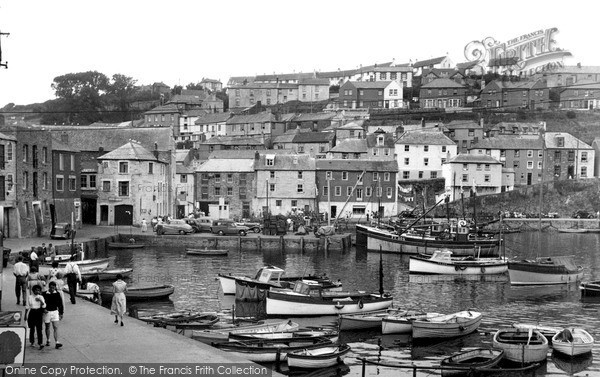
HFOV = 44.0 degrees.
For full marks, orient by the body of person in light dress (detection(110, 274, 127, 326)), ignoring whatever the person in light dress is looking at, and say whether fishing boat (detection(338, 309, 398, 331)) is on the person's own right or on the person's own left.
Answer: on the person's own right

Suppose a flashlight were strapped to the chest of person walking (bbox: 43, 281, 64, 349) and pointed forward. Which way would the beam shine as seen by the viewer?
toward the camera

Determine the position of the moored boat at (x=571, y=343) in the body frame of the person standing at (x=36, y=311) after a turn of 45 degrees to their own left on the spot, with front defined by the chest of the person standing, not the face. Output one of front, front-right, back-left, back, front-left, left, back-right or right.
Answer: front-left

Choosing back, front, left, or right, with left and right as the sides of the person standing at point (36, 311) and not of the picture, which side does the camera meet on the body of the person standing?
front

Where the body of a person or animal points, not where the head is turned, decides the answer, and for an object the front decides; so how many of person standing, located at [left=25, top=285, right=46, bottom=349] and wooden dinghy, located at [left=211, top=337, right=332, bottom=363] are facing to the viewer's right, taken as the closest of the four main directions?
0

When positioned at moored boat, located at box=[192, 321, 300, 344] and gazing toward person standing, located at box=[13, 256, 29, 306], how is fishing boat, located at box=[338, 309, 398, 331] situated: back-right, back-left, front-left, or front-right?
back-right
